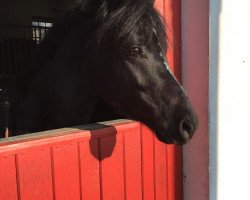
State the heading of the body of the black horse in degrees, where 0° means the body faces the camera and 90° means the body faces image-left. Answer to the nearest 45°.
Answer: approximately 270°
